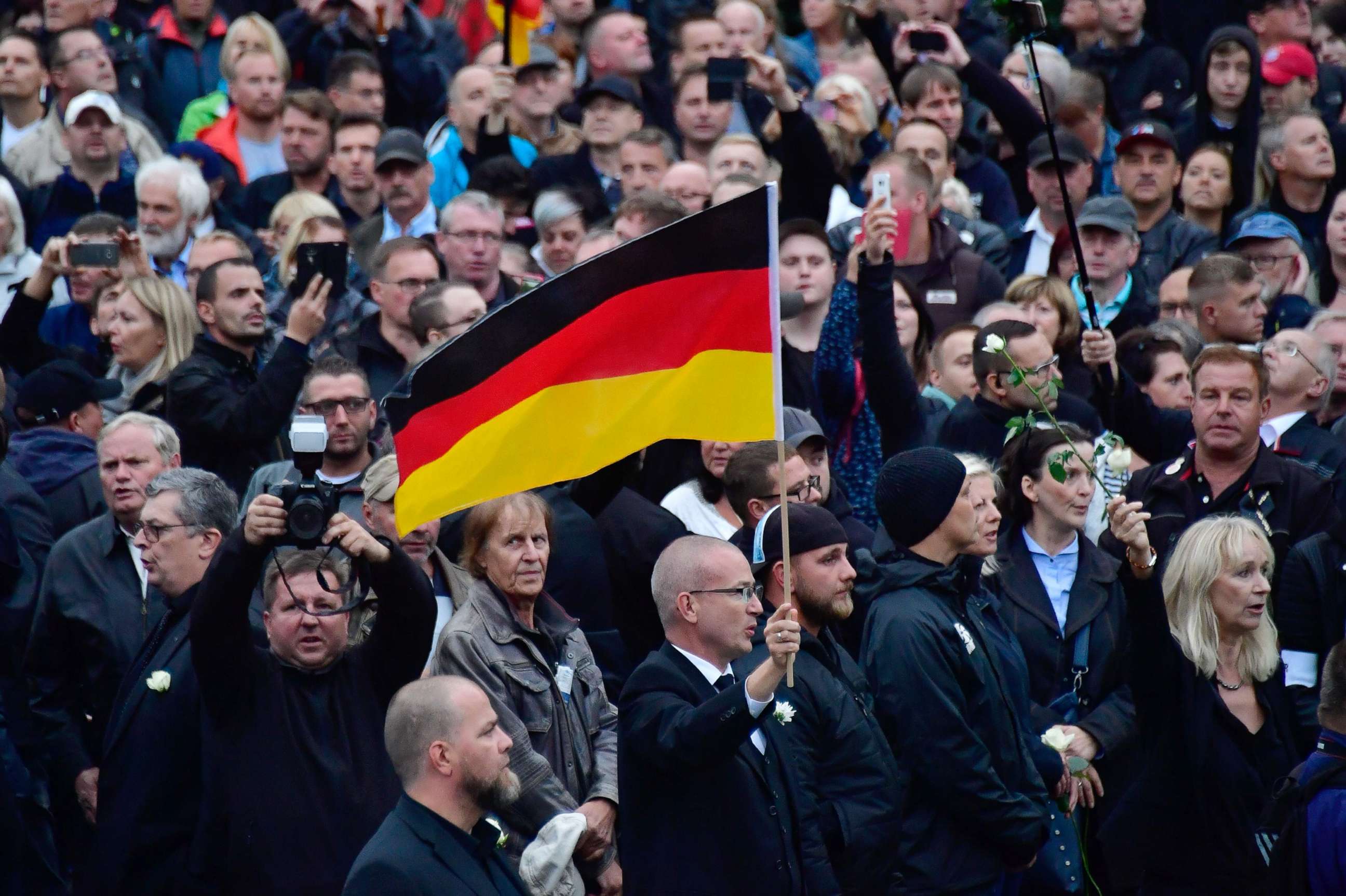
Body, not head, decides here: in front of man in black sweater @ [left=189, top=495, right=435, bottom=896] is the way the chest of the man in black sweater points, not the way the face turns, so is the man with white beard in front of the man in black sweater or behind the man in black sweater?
behind

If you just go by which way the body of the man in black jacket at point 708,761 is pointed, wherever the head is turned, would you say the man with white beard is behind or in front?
behind

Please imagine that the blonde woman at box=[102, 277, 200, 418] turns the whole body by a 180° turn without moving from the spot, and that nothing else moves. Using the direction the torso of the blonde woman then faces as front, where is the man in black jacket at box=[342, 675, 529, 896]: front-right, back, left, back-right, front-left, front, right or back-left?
right

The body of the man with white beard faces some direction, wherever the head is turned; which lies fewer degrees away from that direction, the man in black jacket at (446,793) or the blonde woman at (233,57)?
the man in black jacket

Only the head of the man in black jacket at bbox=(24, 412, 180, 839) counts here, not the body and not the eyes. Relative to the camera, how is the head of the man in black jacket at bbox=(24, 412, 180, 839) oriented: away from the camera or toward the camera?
toward the camera

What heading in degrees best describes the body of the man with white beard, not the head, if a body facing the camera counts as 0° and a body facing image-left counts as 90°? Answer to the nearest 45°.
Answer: approximately 45°

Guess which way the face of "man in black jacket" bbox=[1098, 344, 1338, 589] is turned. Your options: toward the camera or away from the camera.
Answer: toward the camera

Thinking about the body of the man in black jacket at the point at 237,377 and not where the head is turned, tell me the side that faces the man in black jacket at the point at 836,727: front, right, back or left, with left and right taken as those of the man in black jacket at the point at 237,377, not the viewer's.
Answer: front

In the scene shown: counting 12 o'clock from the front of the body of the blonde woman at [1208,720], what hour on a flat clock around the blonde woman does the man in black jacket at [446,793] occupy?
The man in black jacket is roughly at 3 o'clock from the blonde woman.
